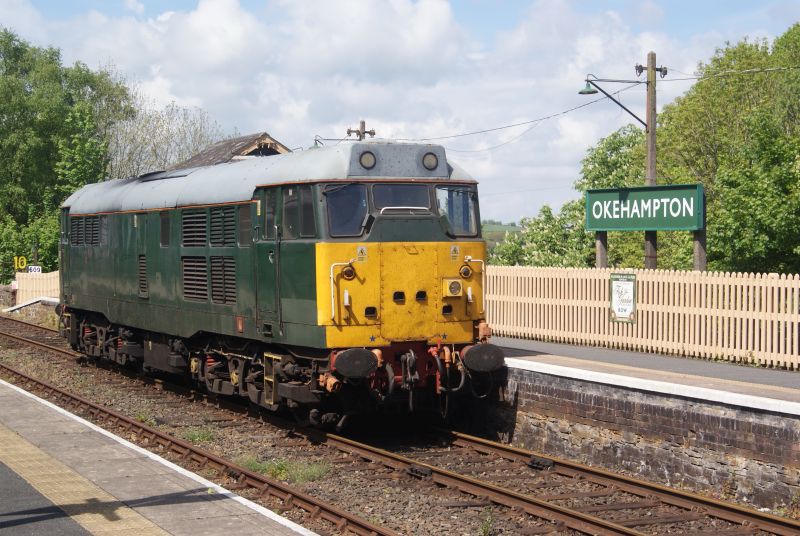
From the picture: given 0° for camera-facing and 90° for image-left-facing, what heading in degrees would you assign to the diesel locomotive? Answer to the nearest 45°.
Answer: approximately 315°

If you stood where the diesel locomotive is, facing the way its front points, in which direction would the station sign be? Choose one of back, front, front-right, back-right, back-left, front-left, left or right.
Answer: left

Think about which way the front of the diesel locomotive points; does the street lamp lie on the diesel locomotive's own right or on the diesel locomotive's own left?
on the diesel locomotive's own left

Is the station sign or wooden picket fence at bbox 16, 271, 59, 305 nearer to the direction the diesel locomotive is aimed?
the station sign

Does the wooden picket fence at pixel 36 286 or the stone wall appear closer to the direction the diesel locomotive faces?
the stone wall
